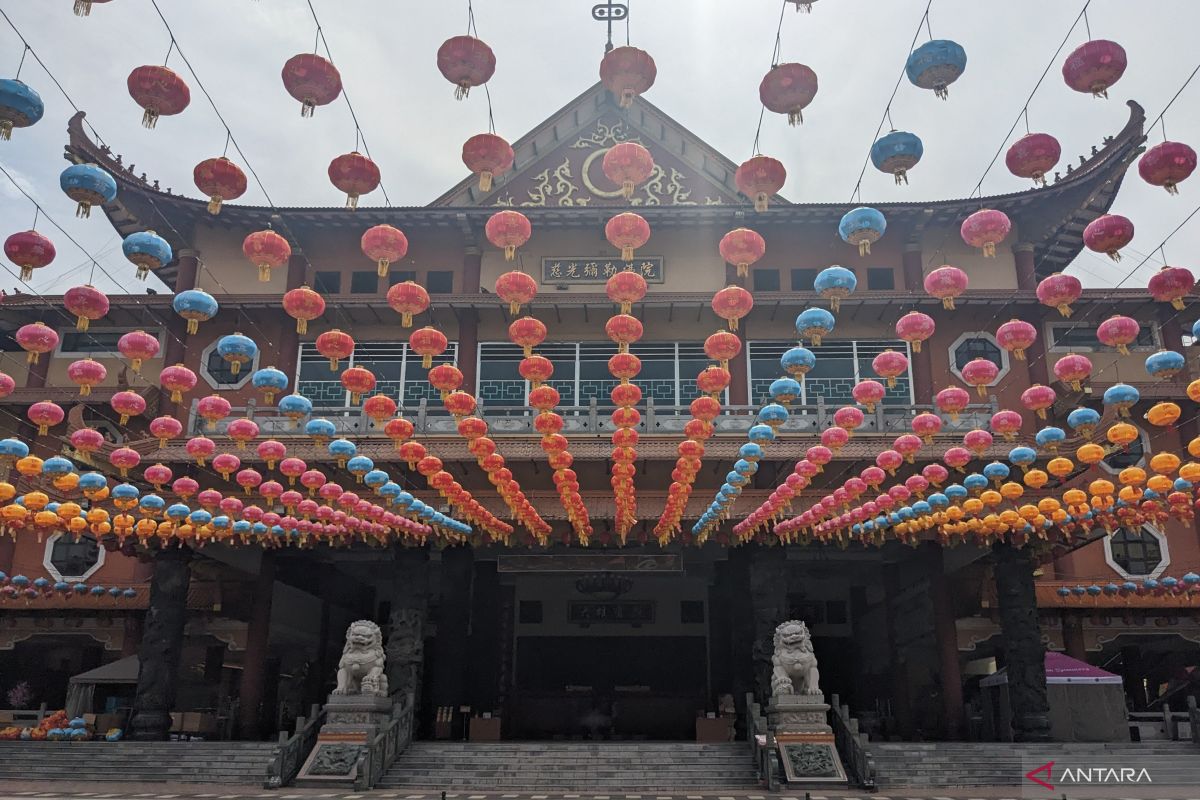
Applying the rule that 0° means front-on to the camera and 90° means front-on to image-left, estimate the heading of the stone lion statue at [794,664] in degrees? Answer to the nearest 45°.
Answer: approximately 0°

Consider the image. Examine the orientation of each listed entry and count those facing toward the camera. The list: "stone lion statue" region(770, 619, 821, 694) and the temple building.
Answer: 2

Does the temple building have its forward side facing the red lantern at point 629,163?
yes

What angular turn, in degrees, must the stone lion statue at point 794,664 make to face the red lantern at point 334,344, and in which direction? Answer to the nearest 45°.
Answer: approximately 45° to its right

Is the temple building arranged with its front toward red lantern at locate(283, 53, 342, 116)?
yes

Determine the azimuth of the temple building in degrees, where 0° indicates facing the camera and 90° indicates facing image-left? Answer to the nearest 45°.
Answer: approximately 0°

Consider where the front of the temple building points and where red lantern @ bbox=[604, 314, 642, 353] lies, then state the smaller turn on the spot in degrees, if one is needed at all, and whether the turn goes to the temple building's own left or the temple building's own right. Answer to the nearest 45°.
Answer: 0° — it already faces it
